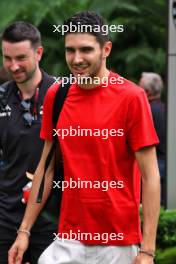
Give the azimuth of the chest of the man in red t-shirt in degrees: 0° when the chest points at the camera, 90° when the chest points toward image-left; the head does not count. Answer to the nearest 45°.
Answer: approximately 45°

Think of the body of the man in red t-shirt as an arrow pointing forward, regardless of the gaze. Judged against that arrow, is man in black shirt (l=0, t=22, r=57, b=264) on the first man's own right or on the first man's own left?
on the first man's own right
